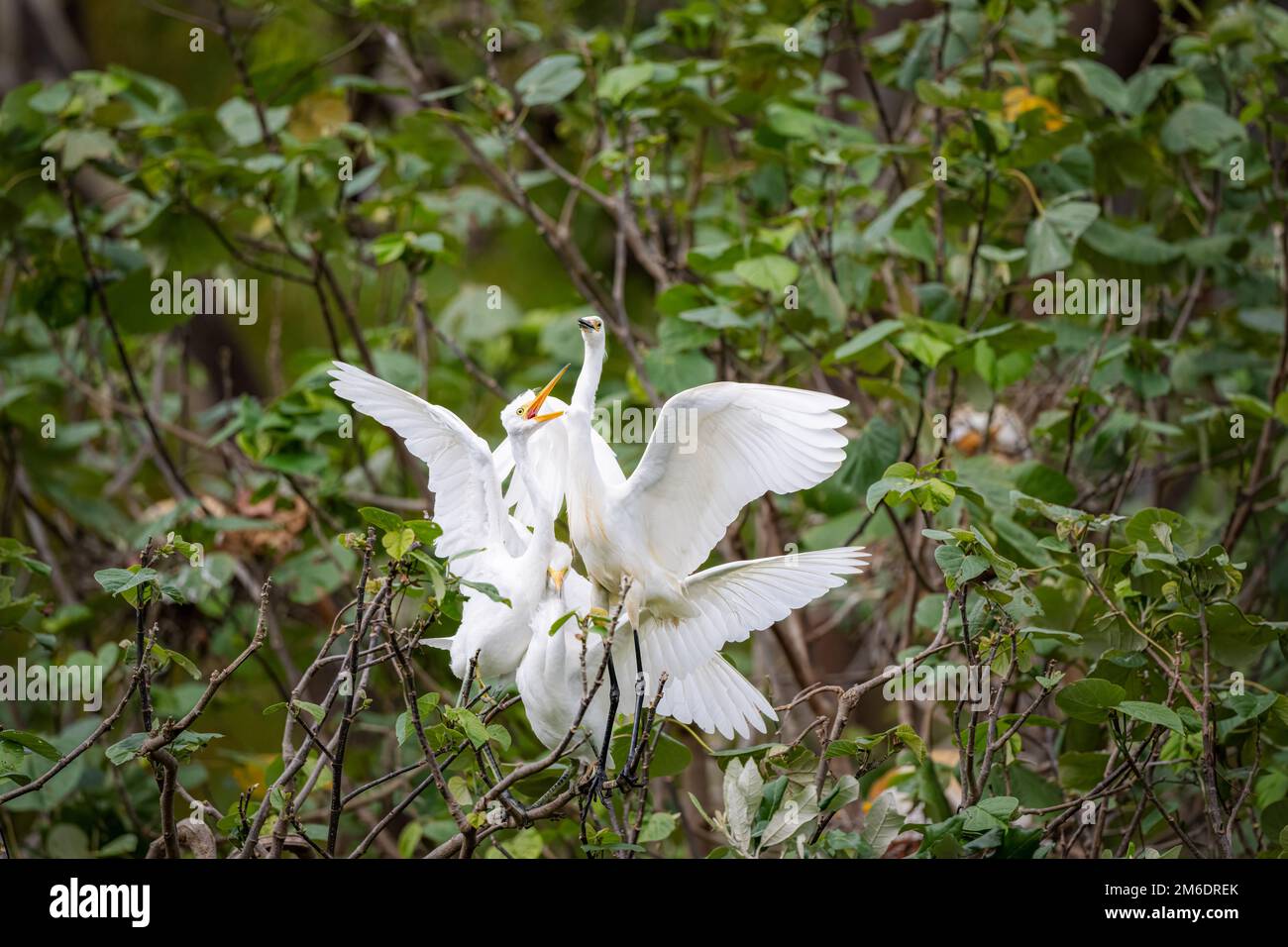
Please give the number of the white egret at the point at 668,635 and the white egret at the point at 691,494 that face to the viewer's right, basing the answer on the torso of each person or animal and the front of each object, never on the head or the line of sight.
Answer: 0

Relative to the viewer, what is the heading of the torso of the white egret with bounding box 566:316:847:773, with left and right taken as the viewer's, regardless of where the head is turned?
facing the viewer and to the left of the viewer

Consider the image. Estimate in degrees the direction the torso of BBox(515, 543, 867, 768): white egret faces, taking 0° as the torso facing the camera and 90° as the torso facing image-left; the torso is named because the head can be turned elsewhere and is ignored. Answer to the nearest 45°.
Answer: approximately 45°

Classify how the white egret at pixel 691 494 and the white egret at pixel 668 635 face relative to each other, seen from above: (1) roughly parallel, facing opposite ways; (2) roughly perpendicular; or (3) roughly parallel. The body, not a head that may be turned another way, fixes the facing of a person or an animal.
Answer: roughly parallel
